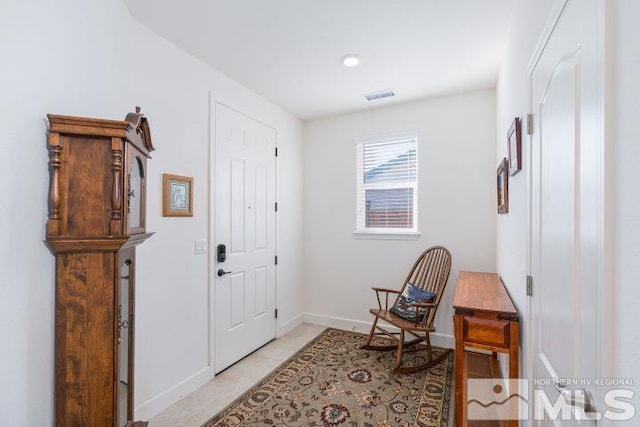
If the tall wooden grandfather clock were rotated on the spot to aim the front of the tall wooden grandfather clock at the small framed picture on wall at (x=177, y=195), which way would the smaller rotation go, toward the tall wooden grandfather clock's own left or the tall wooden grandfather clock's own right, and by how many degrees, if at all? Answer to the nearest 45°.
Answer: approximately 45° to the tall wooden grandfather clock's own left

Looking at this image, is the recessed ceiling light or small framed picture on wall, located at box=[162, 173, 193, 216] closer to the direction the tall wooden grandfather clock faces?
the recessed ceiling light

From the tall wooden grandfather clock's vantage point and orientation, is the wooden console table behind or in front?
in front

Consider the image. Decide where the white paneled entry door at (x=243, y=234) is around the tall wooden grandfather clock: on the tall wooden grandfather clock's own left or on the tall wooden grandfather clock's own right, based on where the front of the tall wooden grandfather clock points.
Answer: on the tall wooden grandfather clock's own left

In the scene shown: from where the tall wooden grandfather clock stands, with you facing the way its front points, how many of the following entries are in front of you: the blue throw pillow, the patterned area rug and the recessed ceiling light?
3

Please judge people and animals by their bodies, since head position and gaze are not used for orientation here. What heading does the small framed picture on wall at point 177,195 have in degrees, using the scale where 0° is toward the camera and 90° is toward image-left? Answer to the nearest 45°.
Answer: approximately 315°

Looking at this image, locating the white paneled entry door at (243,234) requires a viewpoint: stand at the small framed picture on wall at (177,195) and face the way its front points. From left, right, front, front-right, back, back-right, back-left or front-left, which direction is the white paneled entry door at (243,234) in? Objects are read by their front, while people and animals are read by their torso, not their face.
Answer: left

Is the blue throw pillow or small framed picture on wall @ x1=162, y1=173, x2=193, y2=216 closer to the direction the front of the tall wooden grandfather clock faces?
the blue throw pillow

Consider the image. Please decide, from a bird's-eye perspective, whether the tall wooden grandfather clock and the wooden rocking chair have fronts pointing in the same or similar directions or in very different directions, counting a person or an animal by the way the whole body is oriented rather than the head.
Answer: very different directions

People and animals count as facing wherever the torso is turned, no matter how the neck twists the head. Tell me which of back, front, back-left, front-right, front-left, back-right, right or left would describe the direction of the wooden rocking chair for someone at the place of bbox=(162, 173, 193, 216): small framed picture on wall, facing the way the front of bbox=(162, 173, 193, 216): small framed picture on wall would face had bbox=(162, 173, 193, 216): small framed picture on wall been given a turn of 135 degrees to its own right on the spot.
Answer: back

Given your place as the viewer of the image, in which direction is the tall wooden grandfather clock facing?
facing to the right of the viewer

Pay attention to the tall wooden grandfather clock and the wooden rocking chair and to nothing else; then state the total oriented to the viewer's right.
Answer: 1

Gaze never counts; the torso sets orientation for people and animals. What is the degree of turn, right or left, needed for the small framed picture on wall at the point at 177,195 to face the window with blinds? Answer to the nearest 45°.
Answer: approximately 45° to its left

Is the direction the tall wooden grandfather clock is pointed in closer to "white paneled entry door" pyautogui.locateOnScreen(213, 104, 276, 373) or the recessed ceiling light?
the recessed ceiling light
